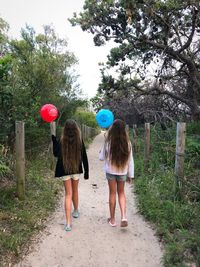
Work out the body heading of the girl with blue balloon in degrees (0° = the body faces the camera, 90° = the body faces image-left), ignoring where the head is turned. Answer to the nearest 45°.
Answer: approximately 180°

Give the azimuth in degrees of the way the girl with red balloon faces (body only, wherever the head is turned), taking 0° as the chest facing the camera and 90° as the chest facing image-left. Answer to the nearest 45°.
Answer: approximately 180°

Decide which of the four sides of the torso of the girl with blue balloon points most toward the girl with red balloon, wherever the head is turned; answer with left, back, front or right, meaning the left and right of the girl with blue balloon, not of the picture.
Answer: left

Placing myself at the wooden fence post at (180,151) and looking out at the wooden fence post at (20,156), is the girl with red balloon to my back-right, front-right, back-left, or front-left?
front-left

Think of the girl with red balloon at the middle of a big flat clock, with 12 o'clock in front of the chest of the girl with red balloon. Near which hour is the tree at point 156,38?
The tree is roughly at 1 o'clock from the girl with red balloon.

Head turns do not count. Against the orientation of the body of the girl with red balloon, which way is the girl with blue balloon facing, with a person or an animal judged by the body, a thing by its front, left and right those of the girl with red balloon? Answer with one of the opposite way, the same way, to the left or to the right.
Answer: the same way

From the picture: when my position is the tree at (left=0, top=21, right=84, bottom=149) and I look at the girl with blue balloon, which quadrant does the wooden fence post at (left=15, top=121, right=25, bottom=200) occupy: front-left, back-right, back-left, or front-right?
front-right

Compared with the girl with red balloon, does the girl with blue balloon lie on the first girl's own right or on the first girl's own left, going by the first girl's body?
on the first girl's own right

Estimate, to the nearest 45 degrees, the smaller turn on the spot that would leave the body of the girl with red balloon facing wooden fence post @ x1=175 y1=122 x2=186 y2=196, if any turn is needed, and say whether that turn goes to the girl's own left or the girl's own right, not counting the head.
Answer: approximately 90° to the girl's own right

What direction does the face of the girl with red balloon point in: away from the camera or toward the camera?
away from the camera

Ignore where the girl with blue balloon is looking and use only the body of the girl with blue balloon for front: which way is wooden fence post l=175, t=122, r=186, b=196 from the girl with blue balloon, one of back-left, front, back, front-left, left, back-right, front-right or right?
front-right

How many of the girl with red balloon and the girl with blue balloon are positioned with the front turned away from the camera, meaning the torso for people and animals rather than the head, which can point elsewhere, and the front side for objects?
2

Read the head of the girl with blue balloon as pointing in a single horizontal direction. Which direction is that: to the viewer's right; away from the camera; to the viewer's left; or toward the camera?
away from the camera

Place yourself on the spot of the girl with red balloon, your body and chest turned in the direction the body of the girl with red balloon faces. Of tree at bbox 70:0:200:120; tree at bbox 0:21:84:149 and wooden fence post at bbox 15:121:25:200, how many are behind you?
0

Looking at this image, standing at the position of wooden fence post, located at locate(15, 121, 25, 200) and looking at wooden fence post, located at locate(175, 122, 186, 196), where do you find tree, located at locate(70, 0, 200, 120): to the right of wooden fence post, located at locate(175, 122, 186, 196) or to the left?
left

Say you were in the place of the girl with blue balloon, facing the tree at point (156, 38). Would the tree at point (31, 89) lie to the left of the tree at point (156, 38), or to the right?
left
